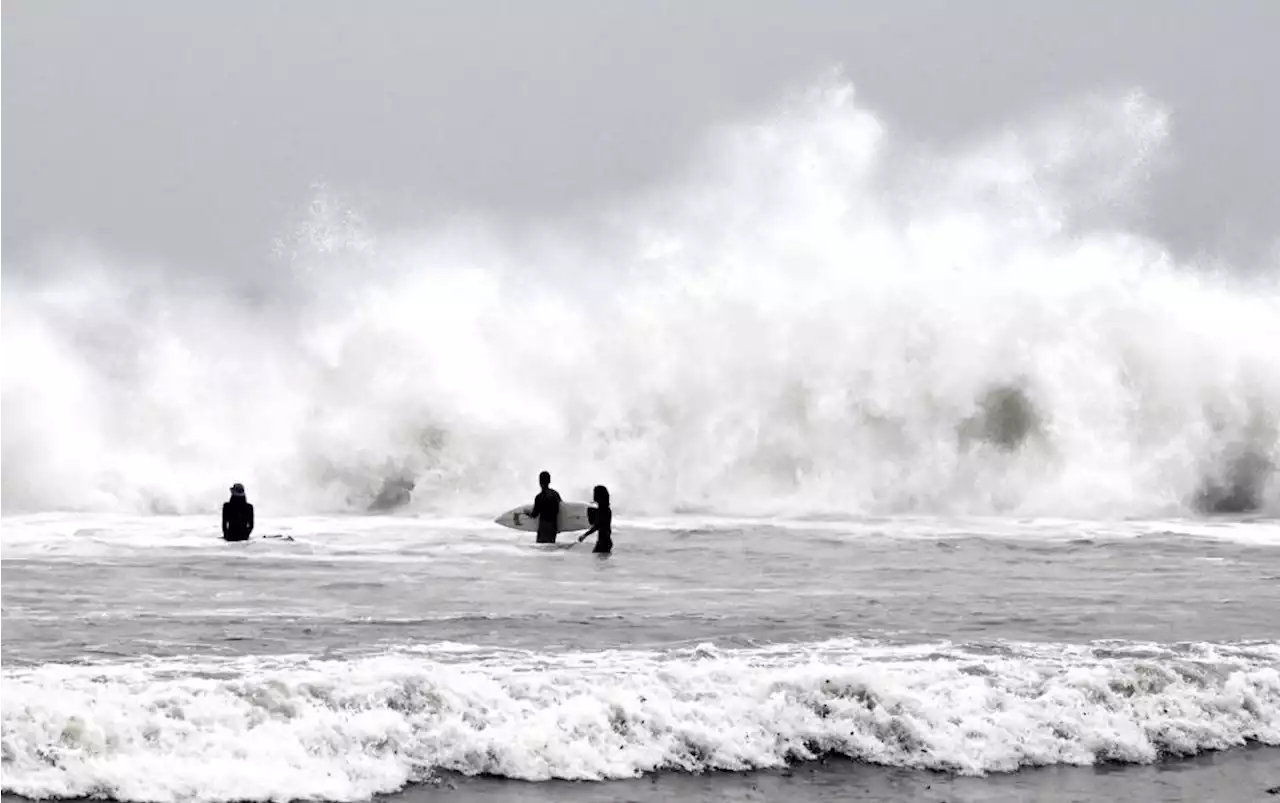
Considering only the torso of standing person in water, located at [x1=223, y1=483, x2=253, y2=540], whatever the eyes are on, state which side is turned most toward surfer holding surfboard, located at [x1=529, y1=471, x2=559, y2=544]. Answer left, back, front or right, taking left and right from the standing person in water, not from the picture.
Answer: right

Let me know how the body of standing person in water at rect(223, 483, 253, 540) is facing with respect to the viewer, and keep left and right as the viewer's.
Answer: facing away from the viewer

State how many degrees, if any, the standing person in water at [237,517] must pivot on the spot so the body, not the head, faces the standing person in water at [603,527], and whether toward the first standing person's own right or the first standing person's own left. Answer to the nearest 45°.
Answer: approximately 135° to the first standing person's own right

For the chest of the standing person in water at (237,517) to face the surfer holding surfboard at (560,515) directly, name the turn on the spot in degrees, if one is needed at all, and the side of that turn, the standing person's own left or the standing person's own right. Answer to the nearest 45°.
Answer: approximately 90° to the standing person's own right
